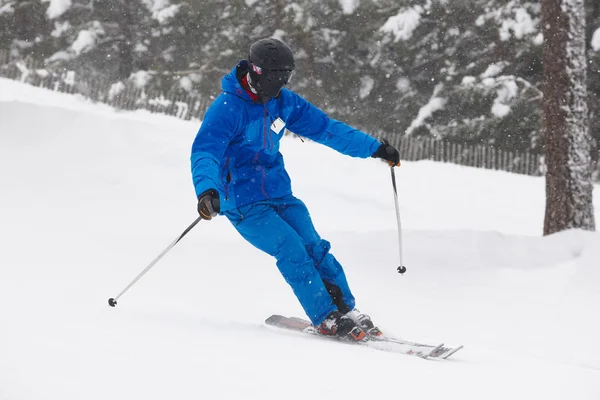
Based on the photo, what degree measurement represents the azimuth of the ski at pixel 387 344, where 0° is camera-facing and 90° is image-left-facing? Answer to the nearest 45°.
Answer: approximately 270°

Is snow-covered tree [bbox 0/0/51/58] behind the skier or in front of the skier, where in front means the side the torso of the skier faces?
behind
